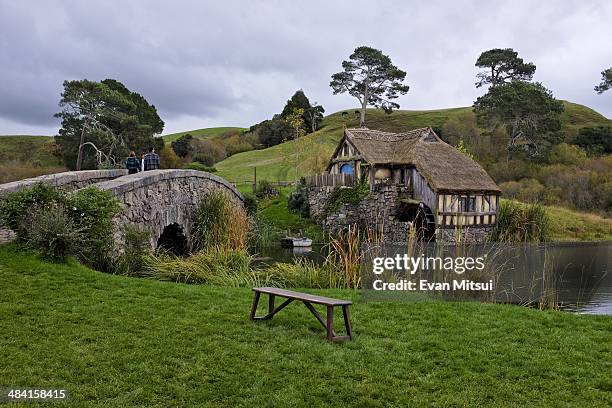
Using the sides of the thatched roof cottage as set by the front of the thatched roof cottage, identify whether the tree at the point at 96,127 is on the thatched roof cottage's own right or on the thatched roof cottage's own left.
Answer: on the thatched roof cottage's own right

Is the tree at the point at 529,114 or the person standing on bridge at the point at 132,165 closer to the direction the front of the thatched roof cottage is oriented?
the person standing on bridge

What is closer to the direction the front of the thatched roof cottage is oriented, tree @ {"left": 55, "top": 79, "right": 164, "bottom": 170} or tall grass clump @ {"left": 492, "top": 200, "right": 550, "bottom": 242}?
the tree

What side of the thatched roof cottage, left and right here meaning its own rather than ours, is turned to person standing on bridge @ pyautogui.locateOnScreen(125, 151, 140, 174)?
front

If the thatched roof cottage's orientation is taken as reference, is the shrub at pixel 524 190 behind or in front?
behind

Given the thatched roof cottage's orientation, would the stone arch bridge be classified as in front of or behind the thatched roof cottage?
in front

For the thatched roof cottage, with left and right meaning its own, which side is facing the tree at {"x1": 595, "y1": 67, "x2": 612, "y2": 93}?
back

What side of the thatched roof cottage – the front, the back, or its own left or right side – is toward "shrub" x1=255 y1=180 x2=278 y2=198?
right

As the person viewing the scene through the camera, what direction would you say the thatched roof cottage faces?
facing the viewer and to the left of the viewer

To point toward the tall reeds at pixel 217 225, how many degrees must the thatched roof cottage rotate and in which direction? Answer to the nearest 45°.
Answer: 0° — it already faces it

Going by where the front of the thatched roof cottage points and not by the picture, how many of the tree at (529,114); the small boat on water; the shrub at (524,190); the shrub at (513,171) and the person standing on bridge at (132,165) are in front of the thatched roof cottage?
2

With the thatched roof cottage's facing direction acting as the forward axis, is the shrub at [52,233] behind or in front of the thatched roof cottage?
in front

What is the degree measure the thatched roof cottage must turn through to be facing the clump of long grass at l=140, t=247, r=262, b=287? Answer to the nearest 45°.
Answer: approximately 45° to its left

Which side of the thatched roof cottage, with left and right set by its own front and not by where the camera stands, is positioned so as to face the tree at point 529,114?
back
